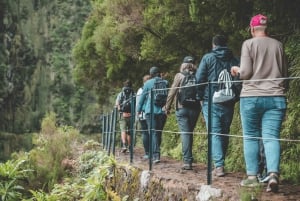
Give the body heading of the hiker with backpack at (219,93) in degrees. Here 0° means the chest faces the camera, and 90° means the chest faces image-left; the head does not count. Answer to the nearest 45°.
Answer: approximately 180°

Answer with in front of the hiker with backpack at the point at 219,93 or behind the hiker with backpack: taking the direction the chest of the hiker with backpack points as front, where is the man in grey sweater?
behind

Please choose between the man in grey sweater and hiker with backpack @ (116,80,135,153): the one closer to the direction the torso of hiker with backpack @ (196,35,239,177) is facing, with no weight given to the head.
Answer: the hiker with backpack

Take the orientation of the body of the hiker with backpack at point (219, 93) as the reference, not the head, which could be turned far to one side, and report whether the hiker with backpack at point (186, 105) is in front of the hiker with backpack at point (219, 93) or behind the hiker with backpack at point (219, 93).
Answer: in front

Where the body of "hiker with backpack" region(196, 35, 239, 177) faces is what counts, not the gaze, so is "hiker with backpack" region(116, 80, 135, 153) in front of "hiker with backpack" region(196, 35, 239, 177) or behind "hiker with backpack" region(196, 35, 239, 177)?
in front
